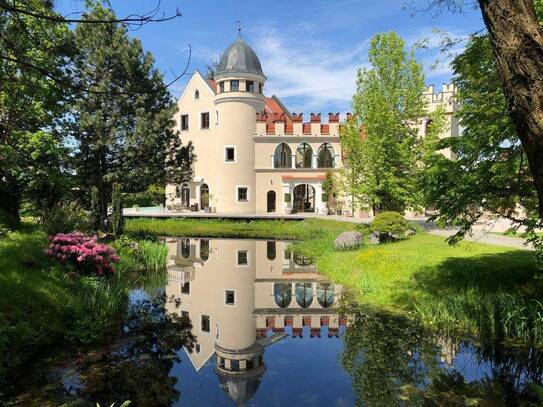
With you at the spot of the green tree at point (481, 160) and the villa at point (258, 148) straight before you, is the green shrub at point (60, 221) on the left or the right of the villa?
left

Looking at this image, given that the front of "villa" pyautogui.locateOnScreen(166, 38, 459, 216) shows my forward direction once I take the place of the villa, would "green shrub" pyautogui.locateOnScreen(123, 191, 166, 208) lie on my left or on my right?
on my right

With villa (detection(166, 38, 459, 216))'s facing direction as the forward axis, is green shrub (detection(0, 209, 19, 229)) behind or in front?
in front

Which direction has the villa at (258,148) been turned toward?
toward the camera

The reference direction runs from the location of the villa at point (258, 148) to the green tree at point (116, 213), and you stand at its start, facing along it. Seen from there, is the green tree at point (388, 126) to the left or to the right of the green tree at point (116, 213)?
left

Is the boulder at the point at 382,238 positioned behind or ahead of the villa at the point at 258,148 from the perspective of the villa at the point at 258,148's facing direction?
ahead

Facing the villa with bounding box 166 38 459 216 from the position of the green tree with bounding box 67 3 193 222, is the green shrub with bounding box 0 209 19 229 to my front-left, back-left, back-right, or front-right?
back-right

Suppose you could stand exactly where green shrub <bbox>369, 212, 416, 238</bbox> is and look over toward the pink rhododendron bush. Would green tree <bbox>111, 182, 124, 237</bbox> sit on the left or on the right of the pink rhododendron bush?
right

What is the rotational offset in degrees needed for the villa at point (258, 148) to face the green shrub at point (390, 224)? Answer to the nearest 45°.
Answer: approximately 45° to its left

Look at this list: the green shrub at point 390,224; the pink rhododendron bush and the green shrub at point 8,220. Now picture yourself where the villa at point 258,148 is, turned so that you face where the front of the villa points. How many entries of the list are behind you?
0

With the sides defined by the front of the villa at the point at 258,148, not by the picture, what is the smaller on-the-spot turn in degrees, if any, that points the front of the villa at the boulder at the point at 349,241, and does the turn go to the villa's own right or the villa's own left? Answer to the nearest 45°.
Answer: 0° — it already faces it
